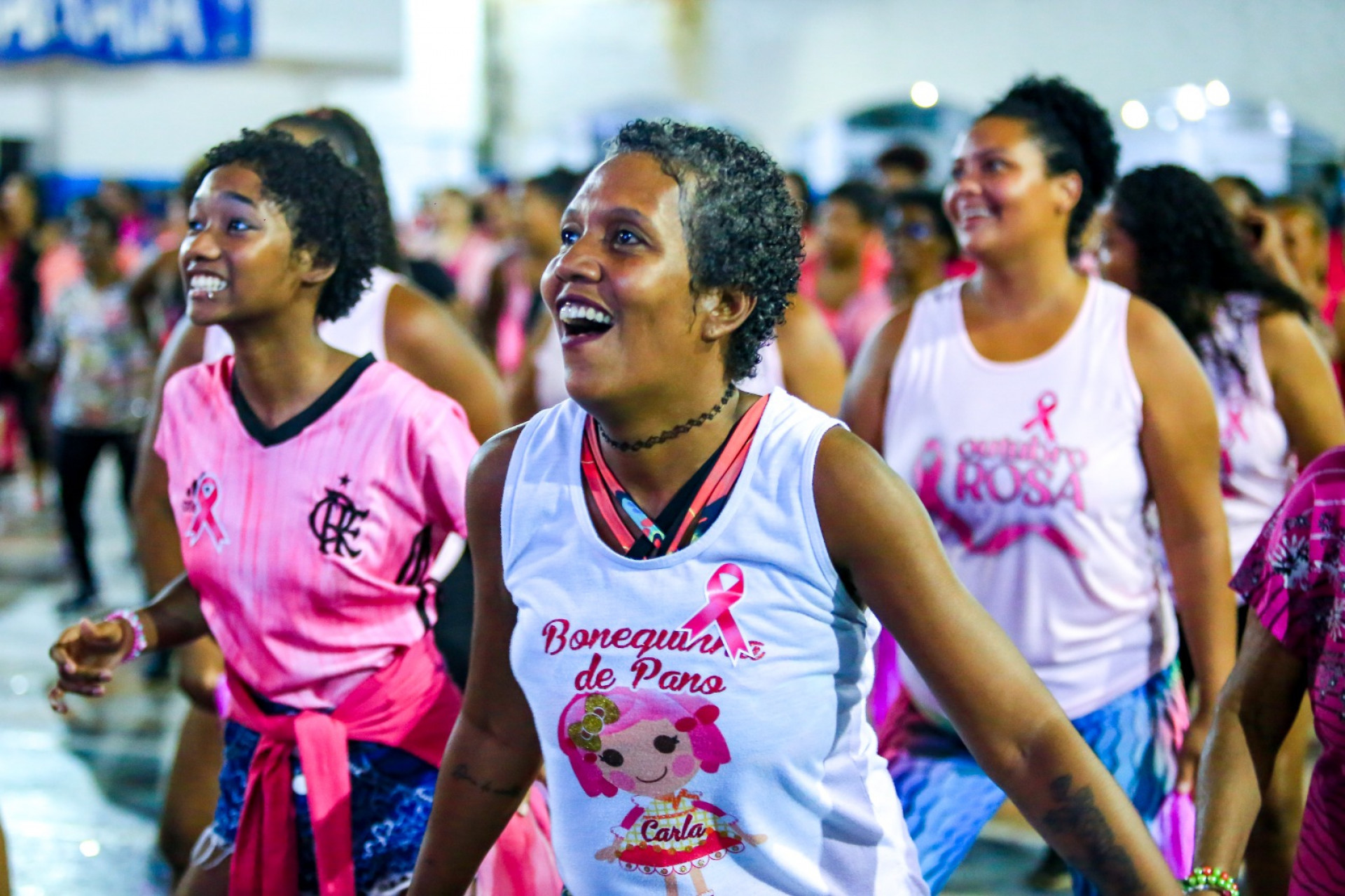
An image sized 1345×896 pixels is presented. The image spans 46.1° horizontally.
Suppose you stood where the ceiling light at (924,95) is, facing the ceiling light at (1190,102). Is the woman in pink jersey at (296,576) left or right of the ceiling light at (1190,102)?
right

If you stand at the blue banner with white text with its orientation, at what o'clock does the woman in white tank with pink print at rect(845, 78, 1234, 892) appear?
The woman in white tank with pink print is roughly at 12 o'clock from the blue banner with white text.

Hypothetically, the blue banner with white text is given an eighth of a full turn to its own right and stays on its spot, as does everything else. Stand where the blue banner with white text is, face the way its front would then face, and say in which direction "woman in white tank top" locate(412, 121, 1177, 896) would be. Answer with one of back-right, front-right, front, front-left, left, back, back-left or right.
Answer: front-left

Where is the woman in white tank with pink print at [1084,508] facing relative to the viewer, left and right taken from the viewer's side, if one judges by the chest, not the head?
facing the viewer

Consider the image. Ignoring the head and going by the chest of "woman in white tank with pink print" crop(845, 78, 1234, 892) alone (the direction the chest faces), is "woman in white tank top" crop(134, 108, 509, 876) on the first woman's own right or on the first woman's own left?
on the first woman's own right

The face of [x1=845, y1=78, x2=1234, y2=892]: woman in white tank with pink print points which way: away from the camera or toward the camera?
toward the camera

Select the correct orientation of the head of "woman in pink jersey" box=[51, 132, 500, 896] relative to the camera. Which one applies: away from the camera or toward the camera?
toward the camera

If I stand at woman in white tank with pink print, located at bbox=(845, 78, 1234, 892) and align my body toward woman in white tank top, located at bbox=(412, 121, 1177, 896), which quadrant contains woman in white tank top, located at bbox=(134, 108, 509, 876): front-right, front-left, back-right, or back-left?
front-right

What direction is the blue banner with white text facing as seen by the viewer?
toward the camera

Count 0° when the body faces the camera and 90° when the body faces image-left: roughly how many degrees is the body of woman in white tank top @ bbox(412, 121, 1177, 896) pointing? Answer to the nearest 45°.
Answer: approximately 45°

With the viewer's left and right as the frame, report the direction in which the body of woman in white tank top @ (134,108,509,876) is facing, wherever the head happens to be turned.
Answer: facing the viewer and to the left of the viewer

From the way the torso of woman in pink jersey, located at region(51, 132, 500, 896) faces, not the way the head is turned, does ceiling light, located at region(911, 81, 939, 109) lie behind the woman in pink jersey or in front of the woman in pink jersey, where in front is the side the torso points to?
behind

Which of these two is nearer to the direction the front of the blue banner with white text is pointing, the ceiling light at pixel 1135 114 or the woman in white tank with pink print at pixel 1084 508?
the woman in white tank with pink print

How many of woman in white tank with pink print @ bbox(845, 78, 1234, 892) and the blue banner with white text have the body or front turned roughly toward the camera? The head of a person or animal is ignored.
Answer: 2

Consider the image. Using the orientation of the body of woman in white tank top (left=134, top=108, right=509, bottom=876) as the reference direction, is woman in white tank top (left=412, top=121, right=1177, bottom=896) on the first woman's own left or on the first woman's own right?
on the first woman's own left

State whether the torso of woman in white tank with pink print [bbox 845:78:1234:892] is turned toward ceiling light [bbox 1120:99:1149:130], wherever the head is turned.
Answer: no

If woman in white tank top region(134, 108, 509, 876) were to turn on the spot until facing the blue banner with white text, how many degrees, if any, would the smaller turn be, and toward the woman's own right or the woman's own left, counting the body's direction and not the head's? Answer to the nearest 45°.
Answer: approximately 135° to the woman's own right

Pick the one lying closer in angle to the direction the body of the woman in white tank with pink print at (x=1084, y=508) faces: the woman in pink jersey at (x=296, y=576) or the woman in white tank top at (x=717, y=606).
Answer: the woman in white tank top

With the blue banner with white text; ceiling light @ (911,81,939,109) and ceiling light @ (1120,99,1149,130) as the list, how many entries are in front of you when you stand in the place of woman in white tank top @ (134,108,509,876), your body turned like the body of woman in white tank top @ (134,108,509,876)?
0

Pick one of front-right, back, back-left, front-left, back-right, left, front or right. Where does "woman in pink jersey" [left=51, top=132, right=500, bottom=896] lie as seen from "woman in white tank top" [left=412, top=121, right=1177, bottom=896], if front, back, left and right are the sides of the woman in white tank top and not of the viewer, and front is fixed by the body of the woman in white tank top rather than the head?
right
